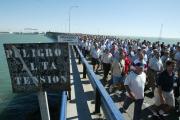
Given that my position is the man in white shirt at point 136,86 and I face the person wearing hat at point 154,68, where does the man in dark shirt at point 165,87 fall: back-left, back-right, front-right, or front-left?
front-right

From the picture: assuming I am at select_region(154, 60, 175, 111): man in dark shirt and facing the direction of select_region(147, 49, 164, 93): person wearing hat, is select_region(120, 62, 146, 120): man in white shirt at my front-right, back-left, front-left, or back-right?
back-left

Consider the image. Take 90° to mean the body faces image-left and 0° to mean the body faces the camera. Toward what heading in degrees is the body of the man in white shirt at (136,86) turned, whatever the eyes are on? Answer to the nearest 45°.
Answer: approximately 315°

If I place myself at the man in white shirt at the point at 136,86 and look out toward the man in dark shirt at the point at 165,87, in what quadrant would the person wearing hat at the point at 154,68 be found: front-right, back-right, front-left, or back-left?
front-left

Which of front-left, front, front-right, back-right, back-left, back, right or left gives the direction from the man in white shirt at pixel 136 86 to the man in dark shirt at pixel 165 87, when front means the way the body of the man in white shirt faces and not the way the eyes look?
left

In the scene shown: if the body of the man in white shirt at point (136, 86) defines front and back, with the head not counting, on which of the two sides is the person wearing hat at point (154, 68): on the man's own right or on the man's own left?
on the man's own left

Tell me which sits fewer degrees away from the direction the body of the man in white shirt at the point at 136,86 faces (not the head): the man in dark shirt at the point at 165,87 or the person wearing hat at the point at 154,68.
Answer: the man in dark shirt
